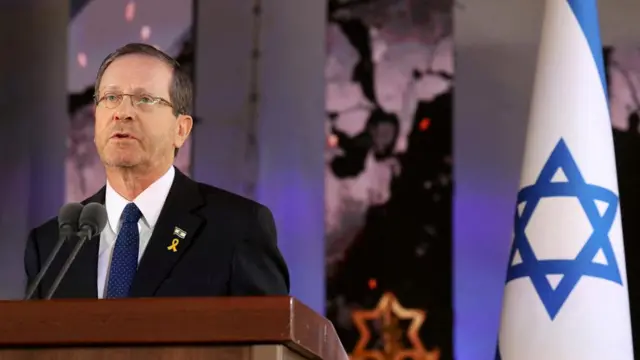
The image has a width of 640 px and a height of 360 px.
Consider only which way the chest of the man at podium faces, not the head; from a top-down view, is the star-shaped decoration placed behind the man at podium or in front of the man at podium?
behind

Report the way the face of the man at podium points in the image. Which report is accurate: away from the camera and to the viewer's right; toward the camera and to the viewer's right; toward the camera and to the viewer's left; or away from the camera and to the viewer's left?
toward the camera and to the viewer's left

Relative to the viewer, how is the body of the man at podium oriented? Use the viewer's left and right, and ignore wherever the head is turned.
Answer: facing the viewer and to the left of the viewer

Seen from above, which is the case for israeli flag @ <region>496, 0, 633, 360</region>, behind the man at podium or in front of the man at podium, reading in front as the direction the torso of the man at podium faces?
behind

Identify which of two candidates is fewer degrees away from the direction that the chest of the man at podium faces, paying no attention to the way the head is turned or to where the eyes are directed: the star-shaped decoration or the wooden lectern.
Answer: the wooden lectern

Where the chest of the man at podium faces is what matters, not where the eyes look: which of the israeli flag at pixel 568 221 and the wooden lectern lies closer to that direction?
the wooden lectern
